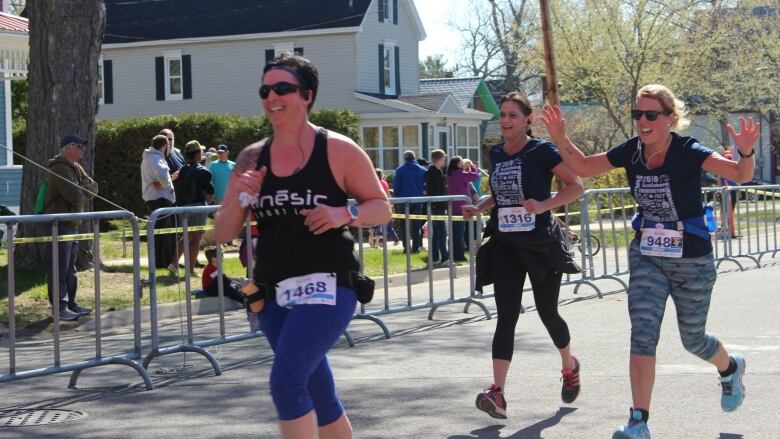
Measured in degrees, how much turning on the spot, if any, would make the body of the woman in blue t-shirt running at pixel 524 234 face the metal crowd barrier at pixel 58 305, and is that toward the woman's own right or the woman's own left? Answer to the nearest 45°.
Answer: approximately 45° to the woman's own right

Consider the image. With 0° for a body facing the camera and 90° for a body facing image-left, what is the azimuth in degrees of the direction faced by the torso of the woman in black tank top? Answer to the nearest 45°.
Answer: approximately 45°

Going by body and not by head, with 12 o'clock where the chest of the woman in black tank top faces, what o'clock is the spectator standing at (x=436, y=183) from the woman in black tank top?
The spectator standing is roughly at 5 o'clock from the woman in black tank top.

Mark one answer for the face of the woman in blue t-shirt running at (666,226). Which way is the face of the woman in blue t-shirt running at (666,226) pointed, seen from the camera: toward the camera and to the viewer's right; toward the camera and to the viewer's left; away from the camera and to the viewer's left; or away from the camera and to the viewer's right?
toward the camera and to the viewer's left

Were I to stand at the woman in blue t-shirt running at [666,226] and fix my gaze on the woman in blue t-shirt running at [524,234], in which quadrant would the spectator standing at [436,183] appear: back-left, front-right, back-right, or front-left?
front-right

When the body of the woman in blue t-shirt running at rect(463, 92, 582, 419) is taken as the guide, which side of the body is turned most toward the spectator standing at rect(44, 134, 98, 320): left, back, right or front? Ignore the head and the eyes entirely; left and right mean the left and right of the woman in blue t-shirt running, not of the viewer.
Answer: right

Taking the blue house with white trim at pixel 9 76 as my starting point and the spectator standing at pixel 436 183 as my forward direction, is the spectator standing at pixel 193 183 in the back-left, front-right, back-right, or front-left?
front-right

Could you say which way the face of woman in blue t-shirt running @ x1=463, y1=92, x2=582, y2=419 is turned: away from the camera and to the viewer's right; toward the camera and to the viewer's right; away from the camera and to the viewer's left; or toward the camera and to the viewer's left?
toward the camera and to the viewer's left

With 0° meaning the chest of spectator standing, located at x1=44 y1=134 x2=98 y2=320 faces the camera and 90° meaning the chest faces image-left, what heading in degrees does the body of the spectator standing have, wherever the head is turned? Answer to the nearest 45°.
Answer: approximately 270°

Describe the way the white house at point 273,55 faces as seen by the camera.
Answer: facing the viewer and to the right of the viewer
